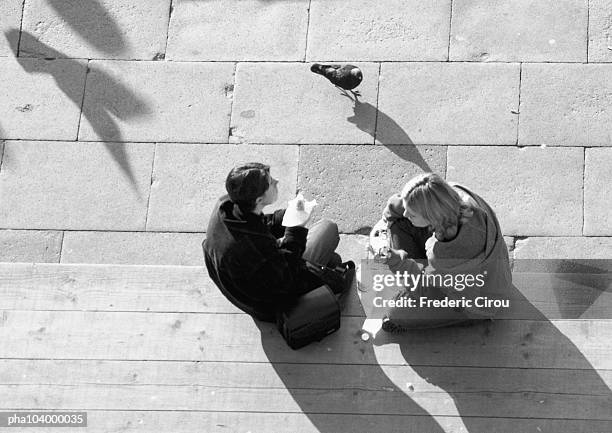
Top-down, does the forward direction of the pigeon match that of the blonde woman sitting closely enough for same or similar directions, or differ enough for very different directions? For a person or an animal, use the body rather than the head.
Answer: very different directions

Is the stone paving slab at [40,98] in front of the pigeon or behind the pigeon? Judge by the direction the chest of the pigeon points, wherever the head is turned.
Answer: behind

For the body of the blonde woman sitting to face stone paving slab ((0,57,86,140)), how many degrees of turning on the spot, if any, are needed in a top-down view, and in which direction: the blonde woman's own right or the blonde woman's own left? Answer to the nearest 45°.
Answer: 0° — they already face it

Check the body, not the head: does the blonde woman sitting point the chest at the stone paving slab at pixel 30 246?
yes

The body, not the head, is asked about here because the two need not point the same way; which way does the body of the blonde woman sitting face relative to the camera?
to the viewer's left

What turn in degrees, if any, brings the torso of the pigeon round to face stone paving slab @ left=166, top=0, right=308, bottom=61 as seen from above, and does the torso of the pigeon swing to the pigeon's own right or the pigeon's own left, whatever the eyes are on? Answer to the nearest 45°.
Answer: approximately 135° to the pigeon's own left

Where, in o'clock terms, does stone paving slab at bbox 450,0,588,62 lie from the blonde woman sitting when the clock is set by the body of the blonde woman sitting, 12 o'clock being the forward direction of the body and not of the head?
The stone paving slab is roughly at 3 o'clock from the blonde woman sitting.

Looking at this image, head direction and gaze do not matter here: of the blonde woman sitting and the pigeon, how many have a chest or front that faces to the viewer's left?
1

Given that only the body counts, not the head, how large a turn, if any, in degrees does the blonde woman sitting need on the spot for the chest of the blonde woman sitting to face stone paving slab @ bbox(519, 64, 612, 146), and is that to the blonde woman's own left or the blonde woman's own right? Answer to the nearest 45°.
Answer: approximately 90° to the blonde woman's own right

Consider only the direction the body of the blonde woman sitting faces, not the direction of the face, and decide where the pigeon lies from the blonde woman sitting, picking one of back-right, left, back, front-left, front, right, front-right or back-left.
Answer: front-right

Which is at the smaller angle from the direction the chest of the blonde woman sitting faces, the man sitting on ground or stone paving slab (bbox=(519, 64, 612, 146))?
the man sitting on ground

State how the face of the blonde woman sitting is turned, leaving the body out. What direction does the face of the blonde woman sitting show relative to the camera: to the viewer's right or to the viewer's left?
to the viewer's left

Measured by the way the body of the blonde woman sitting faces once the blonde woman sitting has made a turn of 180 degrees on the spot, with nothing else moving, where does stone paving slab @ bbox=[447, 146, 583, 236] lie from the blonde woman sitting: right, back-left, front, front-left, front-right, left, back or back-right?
left

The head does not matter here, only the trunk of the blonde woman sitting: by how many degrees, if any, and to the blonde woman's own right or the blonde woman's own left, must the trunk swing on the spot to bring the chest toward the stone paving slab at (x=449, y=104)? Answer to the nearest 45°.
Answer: approximately 90° to the blonde woman's own right
